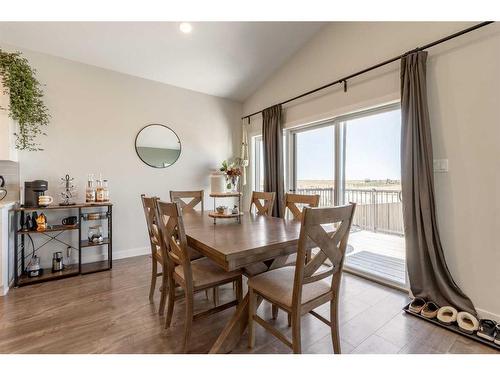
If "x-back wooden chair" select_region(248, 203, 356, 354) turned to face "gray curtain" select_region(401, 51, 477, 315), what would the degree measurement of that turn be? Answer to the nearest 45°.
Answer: approximately 90° to its right

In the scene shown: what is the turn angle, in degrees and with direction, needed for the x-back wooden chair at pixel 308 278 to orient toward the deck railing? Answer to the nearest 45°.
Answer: approximately 90° to its right

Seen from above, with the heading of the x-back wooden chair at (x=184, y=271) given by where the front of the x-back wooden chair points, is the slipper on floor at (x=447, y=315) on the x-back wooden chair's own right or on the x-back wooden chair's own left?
on the x-back wooden chair's own right

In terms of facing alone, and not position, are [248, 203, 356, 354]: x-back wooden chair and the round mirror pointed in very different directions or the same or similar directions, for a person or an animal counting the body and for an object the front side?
very different directions

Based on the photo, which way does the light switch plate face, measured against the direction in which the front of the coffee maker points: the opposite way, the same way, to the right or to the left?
the opposite way

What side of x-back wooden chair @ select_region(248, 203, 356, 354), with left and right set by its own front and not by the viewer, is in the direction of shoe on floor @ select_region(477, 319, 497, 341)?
right

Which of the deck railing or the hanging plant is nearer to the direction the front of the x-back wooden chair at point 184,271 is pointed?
the deck railing

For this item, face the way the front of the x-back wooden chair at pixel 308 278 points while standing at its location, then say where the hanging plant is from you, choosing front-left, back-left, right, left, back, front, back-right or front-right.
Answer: front-left

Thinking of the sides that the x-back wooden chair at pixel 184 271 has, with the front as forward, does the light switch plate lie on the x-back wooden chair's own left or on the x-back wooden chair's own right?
on the x-back wooden chair's own right

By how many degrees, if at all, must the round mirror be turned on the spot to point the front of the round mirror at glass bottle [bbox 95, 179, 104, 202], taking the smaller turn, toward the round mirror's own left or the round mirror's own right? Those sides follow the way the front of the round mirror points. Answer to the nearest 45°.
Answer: approximately 45° to the round mirror's own right

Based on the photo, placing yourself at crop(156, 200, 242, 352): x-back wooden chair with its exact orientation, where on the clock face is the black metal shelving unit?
The black metal shelving unit is roughly at 9 o'clock from the x-back wooden chair.

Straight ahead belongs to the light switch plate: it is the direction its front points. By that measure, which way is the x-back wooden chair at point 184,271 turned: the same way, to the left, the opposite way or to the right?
the opposite way
